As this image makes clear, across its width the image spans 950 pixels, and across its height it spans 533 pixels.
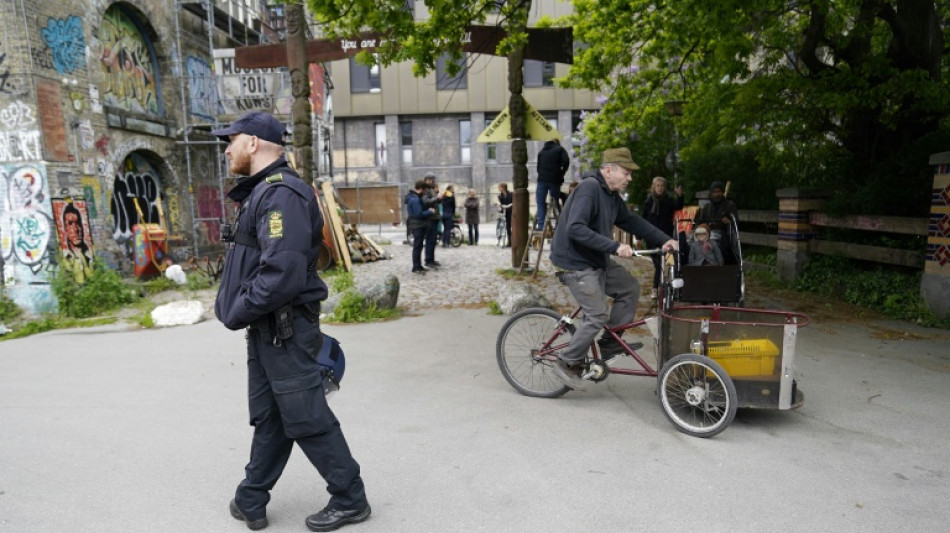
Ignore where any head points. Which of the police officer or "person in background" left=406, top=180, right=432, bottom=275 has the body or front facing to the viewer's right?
the person in background

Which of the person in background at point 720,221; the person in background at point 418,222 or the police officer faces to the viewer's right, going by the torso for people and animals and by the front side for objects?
the person in background at point 418,222

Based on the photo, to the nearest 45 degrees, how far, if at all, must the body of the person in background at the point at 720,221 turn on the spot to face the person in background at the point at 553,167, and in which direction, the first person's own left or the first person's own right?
approximately 135° to the first person's own right

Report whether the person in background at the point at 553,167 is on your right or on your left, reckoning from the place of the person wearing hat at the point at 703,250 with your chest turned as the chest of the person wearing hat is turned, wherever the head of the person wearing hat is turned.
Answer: on your right

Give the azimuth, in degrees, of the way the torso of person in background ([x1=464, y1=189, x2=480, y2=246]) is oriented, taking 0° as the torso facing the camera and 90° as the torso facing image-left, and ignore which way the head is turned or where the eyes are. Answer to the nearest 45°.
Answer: approximately 0°

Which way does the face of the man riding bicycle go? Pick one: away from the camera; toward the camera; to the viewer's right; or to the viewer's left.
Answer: to the viewer's right

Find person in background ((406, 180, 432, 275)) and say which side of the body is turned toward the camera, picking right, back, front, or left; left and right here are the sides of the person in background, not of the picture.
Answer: right

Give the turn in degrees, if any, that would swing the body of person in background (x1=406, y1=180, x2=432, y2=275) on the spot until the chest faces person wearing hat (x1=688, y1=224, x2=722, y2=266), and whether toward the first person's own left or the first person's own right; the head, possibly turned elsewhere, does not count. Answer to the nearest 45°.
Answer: approximately 45° to the first person's own right
